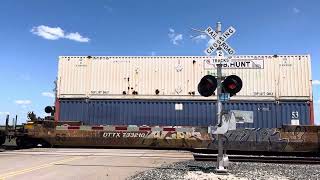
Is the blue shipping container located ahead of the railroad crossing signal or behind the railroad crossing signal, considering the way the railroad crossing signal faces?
behind

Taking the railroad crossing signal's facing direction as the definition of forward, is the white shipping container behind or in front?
behind

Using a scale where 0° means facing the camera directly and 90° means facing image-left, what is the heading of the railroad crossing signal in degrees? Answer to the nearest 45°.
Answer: approximately 0°
